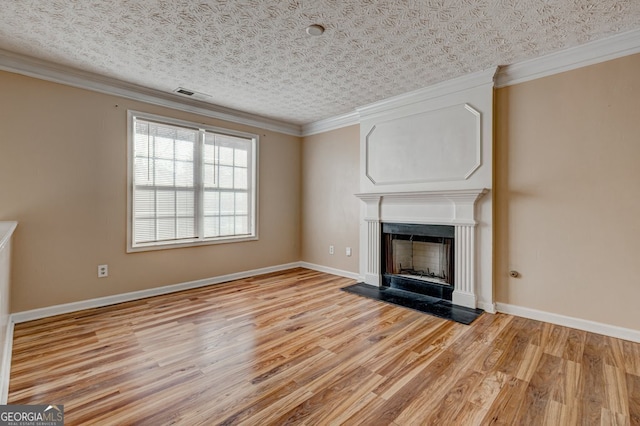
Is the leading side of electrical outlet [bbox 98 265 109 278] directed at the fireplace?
no

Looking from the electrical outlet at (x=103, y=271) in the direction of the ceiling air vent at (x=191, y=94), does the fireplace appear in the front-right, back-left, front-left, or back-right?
front-right
